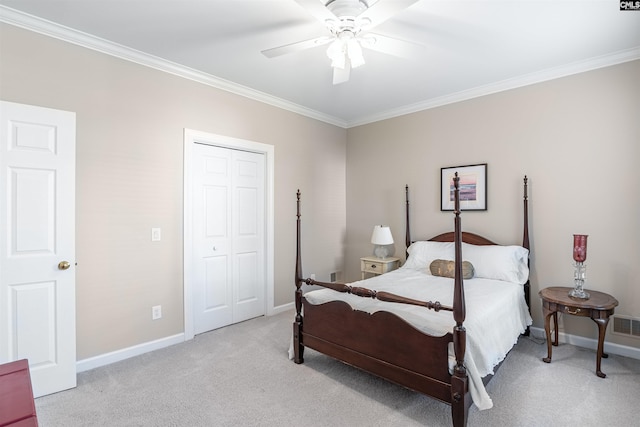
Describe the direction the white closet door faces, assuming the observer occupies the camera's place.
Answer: facing the viewer and to the right of the viewer

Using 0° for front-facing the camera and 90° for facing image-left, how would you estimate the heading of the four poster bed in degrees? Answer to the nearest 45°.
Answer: approximately 45°

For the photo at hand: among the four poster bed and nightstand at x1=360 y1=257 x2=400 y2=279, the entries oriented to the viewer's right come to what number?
0

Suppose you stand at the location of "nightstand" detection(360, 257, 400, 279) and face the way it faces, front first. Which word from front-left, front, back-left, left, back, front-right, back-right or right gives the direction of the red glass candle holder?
left

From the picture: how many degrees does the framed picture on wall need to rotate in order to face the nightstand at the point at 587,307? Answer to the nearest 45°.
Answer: approximately 90° to its left

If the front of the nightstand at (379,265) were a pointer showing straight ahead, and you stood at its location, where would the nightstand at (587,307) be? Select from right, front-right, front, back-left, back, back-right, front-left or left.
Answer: left

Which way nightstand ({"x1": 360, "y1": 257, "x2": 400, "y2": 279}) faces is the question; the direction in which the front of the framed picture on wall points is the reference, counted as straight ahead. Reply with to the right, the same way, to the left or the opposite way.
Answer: the same way

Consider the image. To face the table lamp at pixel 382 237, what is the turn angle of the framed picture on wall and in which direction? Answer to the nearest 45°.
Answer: approximately 45° to its right

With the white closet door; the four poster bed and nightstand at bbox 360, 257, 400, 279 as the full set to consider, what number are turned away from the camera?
0

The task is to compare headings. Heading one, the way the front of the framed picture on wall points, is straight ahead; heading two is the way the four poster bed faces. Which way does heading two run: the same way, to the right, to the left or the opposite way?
the same way

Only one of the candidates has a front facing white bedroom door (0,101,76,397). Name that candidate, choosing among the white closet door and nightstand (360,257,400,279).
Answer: the nightstand
